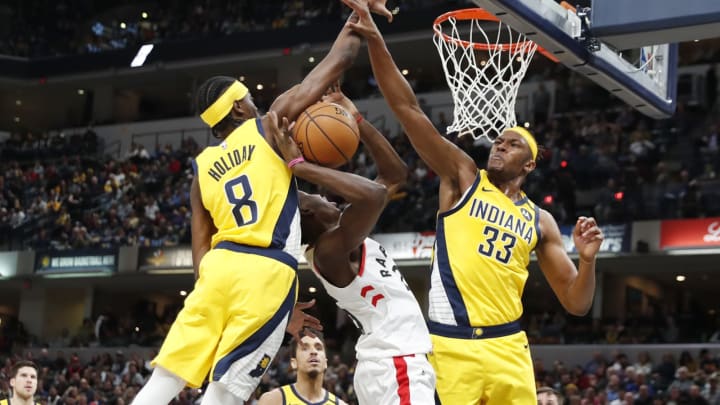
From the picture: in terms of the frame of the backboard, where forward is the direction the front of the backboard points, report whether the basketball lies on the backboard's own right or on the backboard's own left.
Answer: on the backboard's own left

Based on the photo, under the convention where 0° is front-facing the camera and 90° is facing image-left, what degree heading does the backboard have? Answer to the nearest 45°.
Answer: approximately 135°
